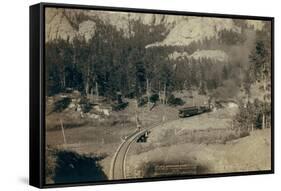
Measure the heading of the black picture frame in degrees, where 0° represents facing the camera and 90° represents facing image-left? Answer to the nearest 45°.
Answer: approximately 315°
